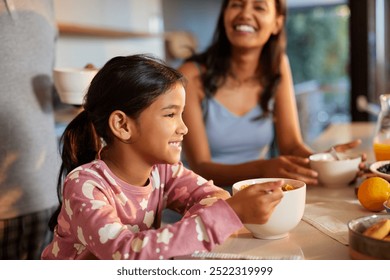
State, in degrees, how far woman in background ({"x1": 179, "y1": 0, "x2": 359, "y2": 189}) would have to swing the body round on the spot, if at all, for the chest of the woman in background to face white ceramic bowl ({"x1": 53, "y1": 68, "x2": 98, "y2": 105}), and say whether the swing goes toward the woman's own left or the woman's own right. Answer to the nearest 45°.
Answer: approximately 45° to the woman's own right

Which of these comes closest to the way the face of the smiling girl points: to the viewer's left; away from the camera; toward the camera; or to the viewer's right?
to the viewer's right

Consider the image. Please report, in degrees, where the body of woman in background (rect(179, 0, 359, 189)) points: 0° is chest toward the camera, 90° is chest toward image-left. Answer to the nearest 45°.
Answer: approximately 0°

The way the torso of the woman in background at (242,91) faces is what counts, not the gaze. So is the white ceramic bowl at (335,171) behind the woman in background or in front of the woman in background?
in front

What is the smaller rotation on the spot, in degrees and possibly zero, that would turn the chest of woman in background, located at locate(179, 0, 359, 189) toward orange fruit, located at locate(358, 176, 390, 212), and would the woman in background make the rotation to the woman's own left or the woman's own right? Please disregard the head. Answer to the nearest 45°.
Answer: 0° — they already face it

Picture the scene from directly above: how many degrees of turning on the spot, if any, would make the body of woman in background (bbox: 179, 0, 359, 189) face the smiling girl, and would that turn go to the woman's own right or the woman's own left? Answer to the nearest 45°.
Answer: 0° — they already face them
